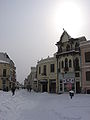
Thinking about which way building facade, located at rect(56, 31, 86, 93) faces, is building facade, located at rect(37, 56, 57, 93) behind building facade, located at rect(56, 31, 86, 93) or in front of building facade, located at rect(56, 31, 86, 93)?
behind

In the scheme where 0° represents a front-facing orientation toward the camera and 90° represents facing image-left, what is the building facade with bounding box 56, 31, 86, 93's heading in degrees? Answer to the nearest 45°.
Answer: approximately 0°

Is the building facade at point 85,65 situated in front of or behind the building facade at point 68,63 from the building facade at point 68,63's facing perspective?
in front
